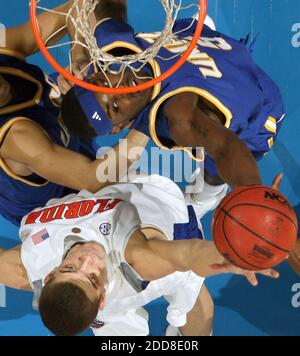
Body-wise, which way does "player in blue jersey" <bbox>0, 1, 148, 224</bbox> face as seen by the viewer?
to the viewer's right

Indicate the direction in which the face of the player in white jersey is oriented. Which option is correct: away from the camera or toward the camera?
toward the camera
